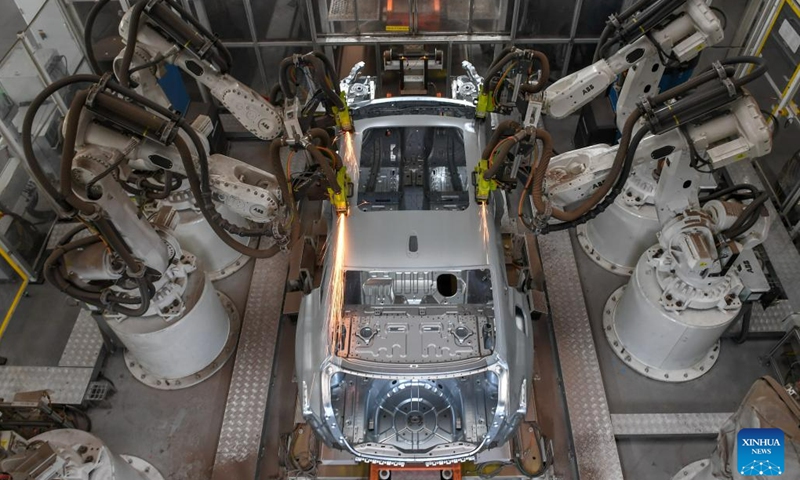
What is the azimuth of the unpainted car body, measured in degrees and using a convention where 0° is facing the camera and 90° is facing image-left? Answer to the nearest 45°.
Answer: approximately 180°

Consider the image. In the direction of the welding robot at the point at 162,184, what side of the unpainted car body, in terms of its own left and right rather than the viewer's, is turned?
left
